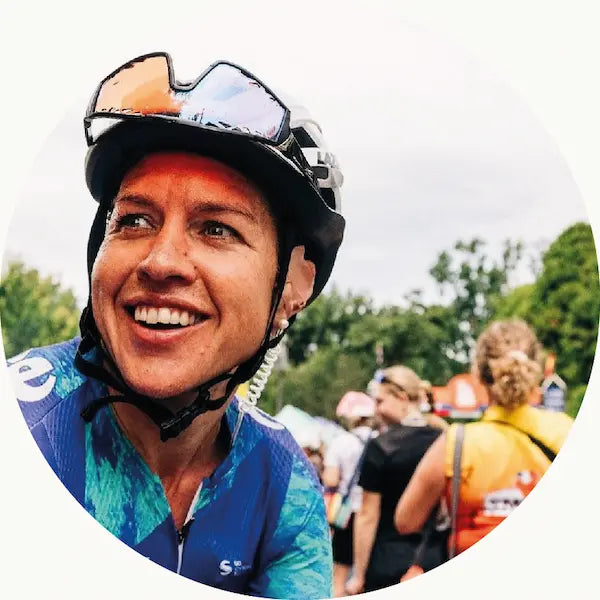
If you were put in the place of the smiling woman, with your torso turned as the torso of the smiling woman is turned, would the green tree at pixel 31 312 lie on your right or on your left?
on your right

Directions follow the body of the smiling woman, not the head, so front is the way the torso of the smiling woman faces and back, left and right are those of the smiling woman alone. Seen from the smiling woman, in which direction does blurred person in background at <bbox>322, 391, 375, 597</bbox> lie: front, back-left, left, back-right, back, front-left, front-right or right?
back

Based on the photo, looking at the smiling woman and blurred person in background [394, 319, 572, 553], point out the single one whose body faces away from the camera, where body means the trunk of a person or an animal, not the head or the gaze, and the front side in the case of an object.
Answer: the blurred person in background

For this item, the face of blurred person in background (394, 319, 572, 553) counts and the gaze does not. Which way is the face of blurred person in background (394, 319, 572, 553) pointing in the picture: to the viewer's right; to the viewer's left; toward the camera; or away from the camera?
away from the camera

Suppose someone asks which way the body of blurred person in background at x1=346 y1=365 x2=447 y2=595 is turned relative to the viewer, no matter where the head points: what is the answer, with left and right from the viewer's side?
facing away from the viewer and to the left of the viewer

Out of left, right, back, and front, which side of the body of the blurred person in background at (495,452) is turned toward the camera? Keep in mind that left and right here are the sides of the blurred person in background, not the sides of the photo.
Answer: back

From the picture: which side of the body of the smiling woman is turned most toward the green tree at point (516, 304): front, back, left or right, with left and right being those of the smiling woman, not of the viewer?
back
